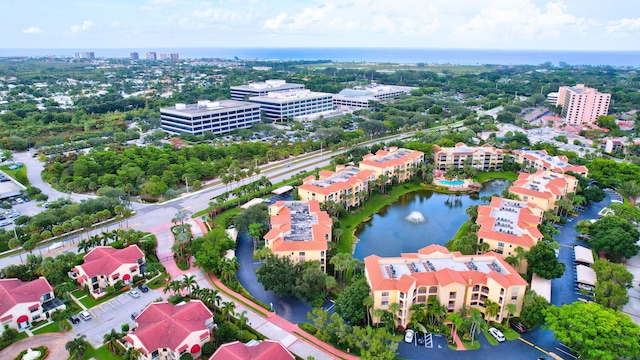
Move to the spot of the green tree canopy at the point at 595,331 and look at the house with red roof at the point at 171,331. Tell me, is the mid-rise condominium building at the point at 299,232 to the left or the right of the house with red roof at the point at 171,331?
right

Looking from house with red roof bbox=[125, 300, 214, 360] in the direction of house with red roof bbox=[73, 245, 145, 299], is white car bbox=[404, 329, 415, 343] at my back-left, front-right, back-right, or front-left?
back-right
